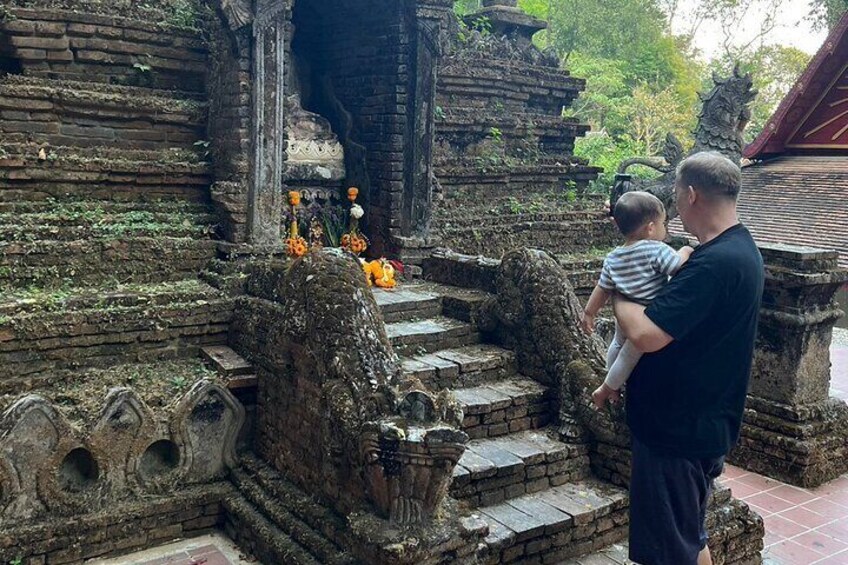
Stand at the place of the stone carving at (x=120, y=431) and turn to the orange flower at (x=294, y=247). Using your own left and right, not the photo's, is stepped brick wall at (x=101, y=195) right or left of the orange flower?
left

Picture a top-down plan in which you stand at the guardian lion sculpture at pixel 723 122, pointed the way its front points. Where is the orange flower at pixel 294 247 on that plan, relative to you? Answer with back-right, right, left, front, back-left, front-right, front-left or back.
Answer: back-right

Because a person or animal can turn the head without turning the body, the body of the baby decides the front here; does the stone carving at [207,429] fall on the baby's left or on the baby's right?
on the baby's left

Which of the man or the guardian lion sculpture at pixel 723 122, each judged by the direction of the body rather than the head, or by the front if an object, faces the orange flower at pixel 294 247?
the man

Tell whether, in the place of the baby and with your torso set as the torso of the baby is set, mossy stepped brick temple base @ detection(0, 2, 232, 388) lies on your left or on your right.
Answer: on your left

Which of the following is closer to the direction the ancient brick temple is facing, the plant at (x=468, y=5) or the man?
the man

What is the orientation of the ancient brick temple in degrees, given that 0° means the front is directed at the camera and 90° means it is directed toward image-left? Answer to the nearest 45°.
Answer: approximately 315°

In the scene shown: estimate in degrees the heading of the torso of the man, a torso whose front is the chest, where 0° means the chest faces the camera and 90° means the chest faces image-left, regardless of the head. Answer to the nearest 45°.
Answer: approximately 135°

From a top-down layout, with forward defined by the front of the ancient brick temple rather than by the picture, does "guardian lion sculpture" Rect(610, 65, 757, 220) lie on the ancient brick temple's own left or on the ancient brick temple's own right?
on the ancient brick temple's own left

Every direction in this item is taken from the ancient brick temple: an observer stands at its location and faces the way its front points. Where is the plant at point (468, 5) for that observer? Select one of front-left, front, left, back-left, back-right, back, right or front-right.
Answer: back-left

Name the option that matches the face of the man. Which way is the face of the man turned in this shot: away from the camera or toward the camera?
away from the camera

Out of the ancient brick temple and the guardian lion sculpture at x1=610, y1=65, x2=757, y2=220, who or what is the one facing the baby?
the ancient brick temple

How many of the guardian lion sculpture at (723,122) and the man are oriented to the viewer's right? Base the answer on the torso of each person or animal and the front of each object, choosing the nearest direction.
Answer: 1

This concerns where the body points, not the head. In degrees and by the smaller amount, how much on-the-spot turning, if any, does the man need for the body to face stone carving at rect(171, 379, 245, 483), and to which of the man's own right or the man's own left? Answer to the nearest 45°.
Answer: approximately 45° to the man's own left

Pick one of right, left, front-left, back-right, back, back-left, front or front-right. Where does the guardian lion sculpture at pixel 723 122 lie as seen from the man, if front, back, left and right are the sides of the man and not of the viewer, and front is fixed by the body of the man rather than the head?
front-right
